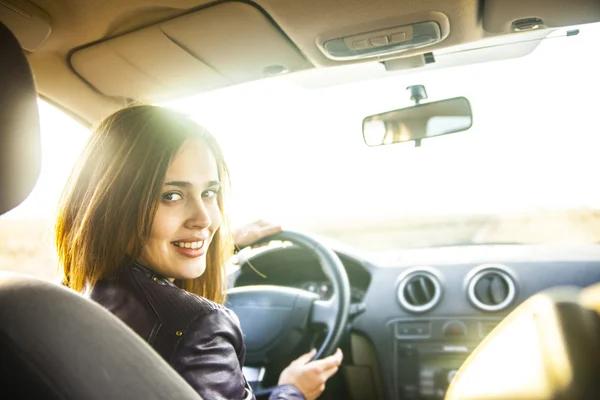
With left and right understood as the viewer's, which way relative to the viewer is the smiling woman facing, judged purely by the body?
facing away from the viewer and to the right of the viewer
